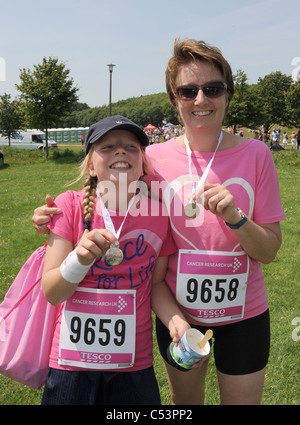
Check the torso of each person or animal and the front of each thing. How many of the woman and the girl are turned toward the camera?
2

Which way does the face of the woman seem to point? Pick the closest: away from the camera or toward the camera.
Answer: toward the camera

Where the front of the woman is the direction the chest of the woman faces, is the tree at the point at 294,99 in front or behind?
behind

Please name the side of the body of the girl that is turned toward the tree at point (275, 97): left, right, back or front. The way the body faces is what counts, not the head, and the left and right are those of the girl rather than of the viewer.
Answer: back

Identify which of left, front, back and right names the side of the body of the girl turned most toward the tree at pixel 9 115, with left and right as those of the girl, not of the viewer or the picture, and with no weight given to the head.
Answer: back

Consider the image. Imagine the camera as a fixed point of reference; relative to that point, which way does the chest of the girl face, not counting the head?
toward the camera

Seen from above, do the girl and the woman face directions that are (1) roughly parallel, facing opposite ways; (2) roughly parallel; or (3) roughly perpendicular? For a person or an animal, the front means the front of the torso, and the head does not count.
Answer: roughly parallel

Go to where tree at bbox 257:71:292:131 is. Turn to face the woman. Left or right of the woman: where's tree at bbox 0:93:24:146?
right

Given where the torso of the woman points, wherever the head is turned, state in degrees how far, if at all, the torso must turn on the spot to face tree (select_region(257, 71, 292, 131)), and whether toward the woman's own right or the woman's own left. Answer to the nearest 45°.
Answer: approximately 180°

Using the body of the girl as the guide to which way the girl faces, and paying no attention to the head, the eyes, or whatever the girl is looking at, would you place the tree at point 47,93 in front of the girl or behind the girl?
behind
